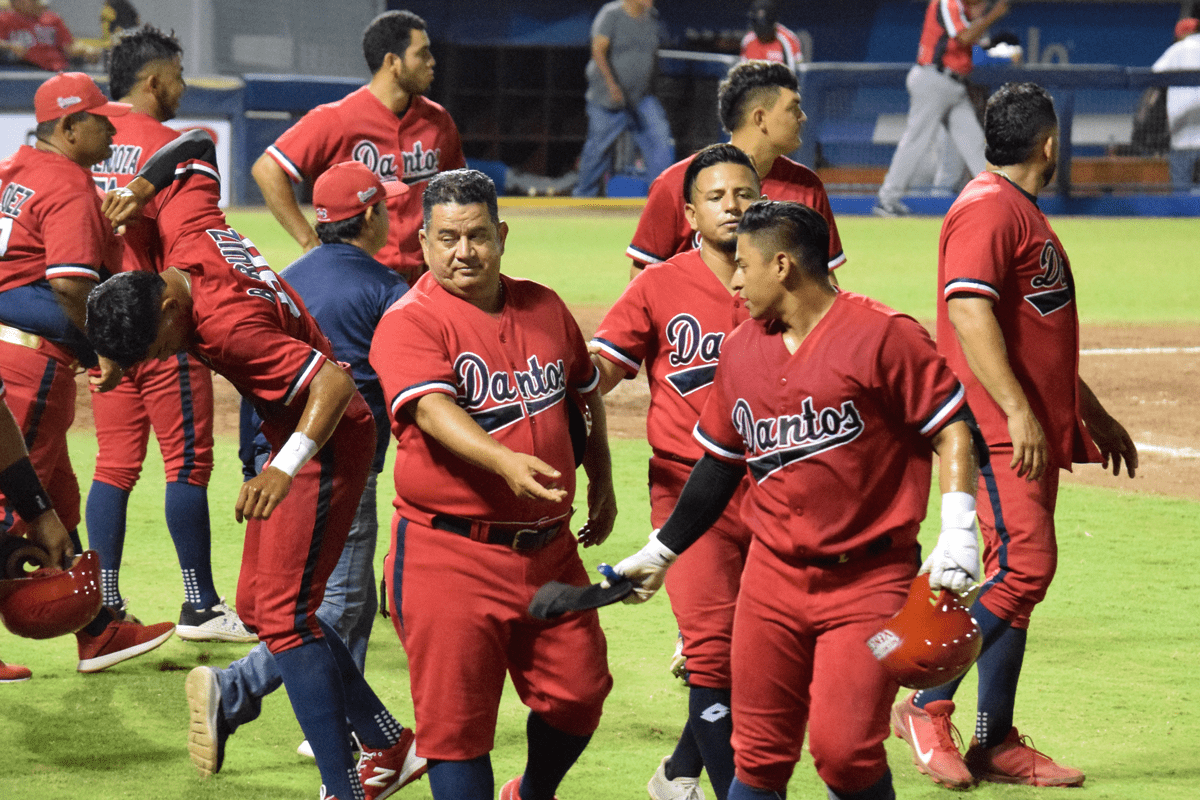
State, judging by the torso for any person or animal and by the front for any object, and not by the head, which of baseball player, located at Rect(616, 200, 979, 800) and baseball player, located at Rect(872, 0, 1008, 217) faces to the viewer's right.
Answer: baseball player, located at Rect(872, 0, 1008, 217)

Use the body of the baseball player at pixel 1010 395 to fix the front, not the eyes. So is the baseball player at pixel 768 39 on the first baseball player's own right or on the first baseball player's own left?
on the first baseball player's own left

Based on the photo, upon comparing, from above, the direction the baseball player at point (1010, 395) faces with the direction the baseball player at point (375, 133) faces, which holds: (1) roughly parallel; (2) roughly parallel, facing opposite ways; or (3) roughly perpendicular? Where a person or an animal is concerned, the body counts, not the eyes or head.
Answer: roughly parallel

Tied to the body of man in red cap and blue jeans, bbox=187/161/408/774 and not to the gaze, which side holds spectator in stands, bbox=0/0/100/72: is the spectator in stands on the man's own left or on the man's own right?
on the man's own left

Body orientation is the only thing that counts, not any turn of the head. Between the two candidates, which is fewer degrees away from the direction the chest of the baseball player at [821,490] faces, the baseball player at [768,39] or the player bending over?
the player bending over

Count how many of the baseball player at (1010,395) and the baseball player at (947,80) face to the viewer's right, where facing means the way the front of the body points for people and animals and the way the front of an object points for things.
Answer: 2

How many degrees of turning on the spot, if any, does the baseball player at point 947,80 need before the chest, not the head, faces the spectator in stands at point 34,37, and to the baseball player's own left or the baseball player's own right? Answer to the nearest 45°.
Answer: approximately 180°

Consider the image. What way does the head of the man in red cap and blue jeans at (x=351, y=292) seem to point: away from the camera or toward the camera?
away from the camera

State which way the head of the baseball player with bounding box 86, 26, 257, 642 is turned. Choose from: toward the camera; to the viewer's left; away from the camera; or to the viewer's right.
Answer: to the viewer's right

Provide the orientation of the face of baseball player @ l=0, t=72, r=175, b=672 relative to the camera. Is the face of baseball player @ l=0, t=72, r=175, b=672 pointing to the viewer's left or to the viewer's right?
to the viewer's right

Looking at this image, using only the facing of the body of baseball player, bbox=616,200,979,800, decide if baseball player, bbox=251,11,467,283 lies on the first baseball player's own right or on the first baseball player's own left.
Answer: on the first baseball player's own right

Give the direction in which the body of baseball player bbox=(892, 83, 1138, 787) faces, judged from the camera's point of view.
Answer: to the viewer's right

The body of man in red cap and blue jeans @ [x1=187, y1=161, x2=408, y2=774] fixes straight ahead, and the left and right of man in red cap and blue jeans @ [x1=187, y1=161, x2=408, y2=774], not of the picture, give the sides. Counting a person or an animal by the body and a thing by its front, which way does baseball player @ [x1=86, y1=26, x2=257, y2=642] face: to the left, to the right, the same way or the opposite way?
the same way

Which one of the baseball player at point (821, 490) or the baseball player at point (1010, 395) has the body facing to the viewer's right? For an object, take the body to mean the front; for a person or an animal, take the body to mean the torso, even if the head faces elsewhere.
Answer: the baseball player at point (1010, 395)
